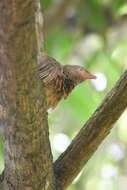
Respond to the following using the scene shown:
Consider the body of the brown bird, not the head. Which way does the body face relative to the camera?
to the viewer's right

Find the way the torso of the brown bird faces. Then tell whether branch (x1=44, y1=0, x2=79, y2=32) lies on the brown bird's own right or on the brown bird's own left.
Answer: on the brown bird's own left
